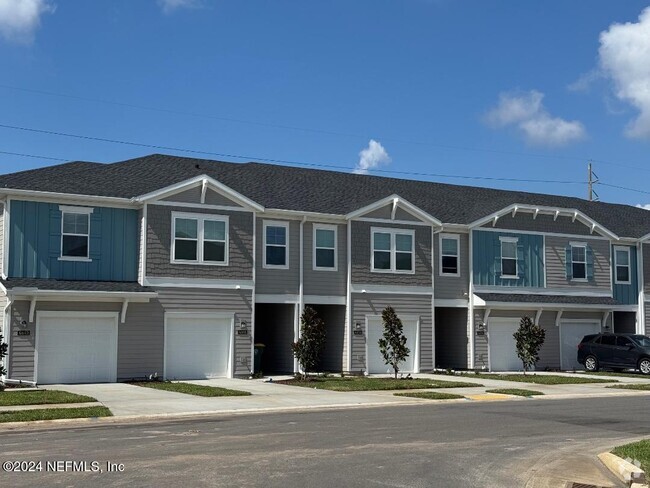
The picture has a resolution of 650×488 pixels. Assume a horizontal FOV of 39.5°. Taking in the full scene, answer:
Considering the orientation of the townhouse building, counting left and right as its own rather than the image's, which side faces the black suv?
left

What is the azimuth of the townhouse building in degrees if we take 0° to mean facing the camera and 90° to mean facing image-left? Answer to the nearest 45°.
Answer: approximately 0°
